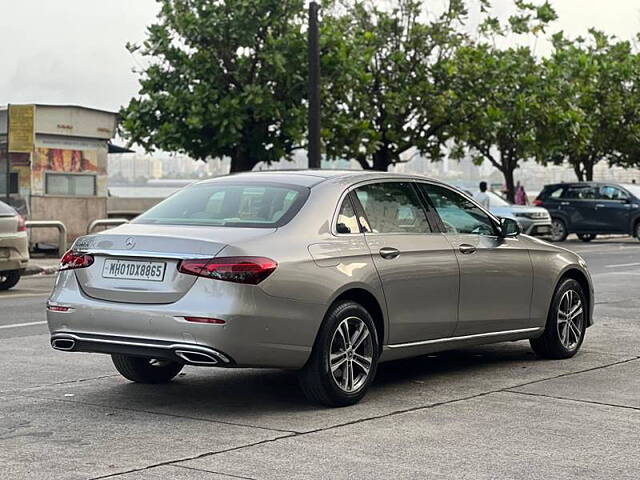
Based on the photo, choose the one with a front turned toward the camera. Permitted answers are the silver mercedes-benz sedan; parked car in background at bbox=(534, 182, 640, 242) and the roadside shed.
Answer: the roadside shed

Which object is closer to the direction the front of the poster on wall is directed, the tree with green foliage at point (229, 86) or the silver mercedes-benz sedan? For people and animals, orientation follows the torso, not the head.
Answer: the silver mercedes-benz sedan

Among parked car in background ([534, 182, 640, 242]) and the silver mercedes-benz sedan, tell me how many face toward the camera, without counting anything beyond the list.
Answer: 0

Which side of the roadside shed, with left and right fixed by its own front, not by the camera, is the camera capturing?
front

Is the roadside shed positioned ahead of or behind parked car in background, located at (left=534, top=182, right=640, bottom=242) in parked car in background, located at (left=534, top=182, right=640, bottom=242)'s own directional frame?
behind

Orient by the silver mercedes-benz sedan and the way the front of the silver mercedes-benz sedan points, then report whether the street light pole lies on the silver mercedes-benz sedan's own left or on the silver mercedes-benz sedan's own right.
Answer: on the silver mercedes-benz sedan's own left

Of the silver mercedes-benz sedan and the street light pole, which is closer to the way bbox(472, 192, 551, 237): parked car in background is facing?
the silver mercedes-benz sedan

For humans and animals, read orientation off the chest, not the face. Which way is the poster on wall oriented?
toward the camera

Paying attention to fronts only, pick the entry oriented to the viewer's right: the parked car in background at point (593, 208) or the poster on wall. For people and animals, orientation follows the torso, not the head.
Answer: the parked car in background

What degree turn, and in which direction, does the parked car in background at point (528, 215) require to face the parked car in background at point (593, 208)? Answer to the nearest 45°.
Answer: approximately 90° to its left

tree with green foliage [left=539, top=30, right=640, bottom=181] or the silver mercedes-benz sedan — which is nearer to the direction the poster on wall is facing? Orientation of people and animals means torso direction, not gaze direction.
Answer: the silver mercedes-benz sedan
